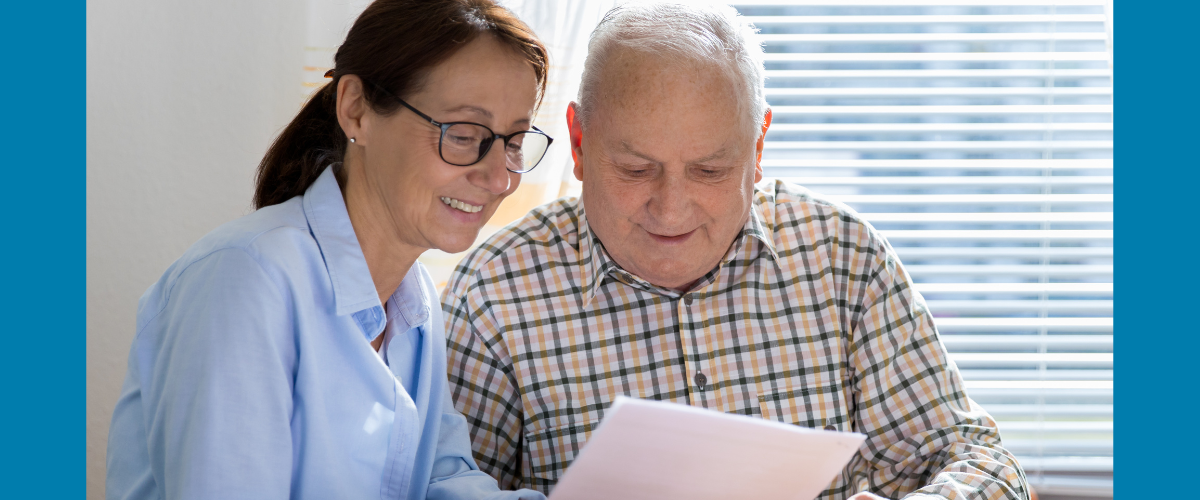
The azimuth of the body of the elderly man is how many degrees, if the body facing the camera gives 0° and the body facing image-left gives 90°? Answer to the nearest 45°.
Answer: approximately 0°

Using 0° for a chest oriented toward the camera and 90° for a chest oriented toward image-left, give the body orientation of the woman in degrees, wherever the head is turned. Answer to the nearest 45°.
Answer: approximately 315°

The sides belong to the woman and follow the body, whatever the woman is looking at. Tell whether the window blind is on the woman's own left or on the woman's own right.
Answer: on the woman's own left

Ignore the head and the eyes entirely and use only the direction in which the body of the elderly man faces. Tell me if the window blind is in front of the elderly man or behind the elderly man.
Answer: behind

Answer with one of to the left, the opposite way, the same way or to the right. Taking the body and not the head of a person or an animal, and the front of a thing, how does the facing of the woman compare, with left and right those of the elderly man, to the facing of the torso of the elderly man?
to the left

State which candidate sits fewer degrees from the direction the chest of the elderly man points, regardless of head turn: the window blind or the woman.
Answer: the woman
